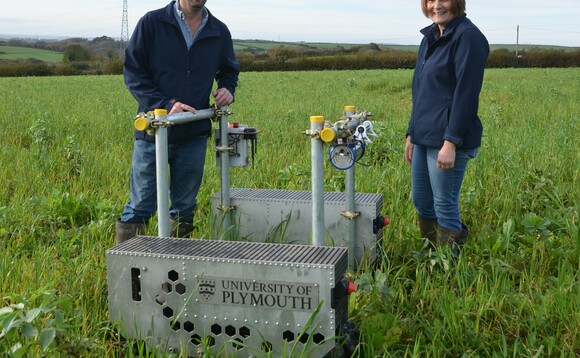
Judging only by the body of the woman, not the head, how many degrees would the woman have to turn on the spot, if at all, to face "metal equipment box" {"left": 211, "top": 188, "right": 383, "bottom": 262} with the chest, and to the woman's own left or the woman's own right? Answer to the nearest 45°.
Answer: approximately 45° to the woman's own right

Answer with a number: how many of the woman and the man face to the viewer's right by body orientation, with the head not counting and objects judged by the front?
0

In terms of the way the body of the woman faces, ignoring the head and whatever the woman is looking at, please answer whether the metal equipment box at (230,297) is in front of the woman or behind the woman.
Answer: in front

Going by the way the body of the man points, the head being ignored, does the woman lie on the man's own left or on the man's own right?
on the man's own left

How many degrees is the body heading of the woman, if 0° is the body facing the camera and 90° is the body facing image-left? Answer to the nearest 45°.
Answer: approximately 45°

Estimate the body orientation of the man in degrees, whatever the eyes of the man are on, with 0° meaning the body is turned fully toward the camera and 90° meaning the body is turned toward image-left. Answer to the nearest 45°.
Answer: approximately 0°

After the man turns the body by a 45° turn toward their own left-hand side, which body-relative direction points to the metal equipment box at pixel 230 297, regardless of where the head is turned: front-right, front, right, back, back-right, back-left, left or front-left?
front-right

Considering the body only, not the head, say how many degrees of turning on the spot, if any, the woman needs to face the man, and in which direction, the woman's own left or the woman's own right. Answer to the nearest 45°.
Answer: approximately 45° to the woman's own right
